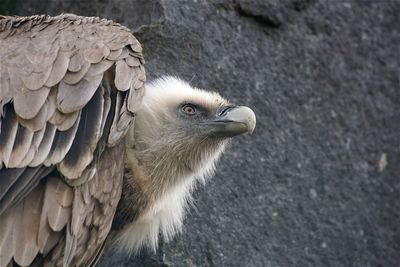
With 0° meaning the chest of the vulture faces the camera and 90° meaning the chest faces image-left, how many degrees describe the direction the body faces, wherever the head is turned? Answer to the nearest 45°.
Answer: approximately 270°
